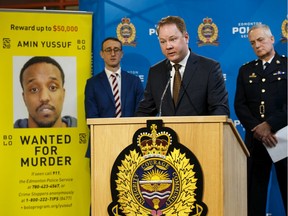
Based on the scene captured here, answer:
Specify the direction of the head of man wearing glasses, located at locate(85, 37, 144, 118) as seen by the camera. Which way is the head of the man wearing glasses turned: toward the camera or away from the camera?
toward the camera

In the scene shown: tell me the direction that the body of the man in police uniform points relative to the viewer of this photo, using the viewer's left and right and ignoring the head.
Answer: facing the viewer

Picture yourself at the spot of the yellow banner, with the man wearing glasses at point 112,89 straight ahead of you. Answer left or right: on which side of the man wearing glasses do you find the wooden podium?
right

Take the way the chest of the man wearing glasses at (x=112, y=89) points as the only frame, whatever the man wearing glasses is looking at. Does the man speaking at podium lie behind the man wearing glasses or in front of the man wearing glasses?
in front

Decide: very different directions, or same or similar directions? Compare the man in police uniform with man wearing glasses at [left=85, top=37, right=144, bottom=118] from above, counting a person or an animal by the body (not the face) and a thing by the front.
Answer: same or similar directions

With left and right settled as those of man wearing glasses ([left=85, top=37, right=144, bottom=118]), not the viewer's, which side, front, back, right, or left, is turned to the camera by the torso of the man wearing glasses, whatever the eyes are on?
front

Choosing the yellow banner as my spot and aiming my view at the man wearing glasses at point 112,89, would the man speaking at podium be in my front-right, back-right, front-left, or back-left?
front-right

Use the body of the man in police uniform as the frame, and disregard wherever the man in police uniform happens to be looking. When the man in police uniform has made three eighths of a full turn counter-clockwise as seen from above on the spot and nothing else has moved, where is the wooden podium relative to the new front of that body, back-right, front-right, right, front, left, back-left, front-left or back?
back-right

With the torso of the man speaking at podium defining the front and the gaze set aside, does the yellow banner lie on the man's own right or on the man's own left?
on the man's own right

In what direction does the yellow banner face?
toward the camera

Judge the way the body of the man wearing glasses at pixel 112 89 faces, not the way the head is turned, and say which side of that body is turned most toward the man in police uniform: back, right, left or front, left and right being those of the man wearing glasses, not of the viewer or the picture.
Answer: left

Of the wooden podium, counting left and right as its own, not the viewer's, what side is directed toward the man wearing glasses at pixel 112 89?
back

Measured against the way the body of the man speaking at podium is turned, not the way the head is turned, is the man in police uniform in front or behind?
behind

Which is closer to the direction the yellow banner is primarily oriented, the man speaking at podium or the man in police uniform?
the man speaking at podium

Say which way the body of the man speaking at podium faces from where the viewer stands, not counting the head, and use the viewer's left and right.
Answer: facing the viewer and to the left of the viewer
